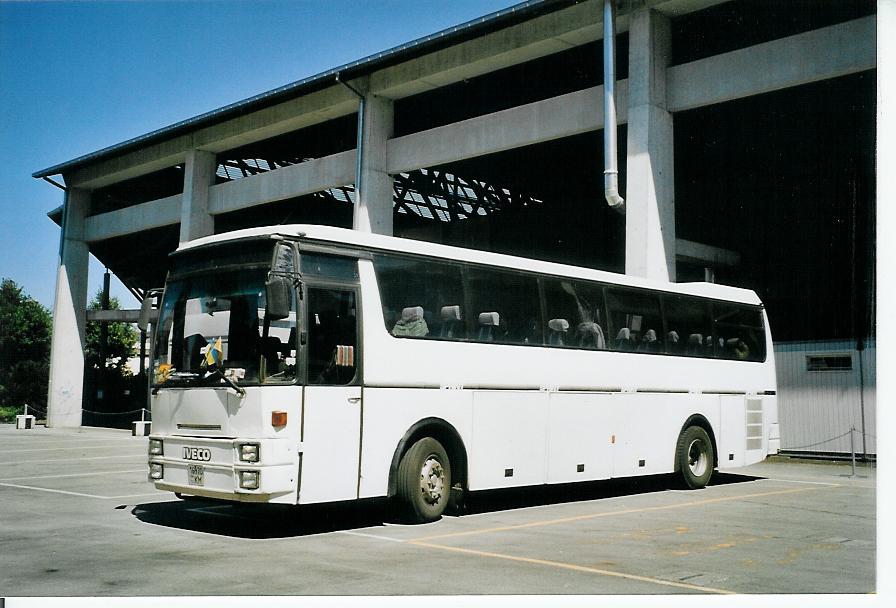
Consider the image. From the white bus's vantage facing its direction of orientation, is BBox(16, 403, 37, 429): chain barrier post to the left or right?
on its right

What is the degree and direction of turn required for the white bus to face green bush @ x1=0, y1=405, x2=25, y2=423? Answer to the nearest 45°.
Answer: approximately 90° to its right

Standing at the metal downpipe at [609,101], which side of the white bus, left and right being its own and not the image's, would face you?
back

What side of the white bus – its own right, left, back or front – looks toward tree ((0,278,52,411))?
right

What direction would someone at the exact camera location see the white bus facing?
facing the viewer and to the left of the viewer
